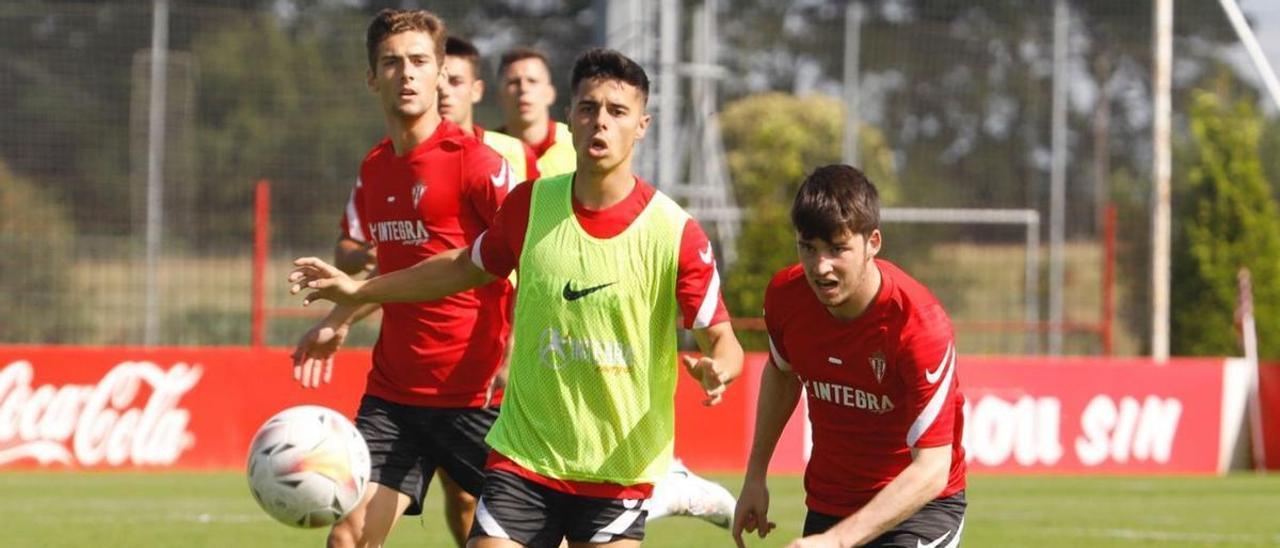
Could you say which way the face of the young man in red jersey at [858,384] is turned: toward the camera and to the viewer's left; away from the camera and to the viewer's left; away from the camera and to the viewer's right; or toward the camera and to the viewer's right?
toward the camera and to the viewer's left

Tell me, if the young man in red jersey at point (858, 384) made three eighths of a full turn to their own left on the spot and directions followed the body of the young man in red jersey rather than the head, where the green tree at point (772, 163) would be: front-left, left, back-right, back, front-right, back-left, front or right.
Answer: left

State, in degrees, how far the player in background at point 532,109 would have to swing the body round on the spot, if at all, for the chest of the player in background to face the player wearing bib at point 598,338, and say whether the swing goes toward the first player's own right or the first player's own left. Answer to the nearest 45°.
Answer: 0° — they already face them

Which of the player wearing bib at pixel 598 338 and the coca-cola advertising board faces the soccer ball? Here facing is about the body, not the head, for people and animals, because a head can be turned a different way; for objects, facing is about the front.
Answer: the coca-cola advertising board

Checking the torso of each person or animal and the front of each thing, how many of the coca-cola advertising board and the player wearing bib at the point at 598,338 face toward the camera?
2

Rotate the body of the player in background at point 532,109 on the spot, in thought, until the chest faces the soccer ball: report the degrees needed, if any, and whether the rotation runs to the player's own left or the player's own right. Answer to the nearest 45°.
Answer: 0° — they already face it

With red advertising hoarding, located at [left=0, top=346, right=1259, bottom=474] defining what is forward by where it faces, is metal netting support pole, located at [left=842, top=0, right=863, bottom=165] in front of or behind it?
behind
